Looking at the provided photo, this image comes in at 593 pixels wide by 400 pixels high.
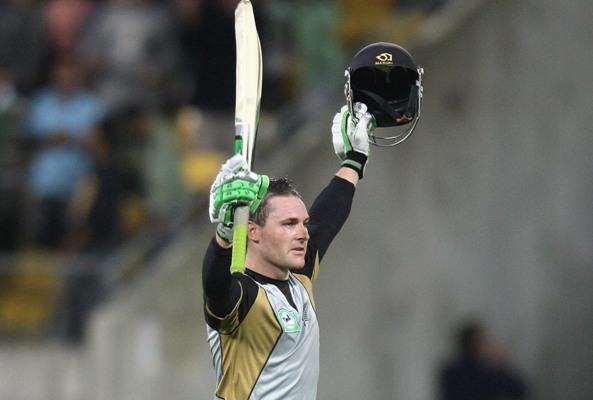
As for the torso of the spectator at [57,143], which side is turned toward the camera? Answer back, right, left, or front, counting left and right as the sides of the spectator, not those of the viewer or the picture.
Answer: front

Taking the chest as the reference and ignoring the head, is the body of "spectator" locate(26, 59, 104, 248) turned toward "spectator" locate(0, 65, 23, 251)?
no

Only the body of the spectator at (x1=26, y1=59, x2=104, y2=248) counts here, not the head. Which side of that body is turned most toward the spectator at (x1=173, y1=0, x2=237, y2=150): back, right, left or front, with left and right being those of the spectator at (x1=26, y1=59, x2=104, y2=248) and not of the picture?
left

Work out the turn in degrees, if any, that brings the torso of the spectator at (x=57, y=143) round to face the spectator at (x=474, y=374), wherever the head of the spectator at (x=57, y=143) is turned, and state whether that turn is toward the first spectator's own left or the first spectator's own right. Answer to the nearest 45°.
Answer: approximately 90° to the first spectator's own left

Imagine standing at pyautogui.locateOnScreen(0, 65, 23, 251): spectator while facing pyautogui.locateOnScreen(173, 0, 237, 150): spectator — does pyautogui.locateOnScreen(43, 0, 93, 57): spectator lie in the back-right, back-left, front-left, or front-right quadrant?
front-left
